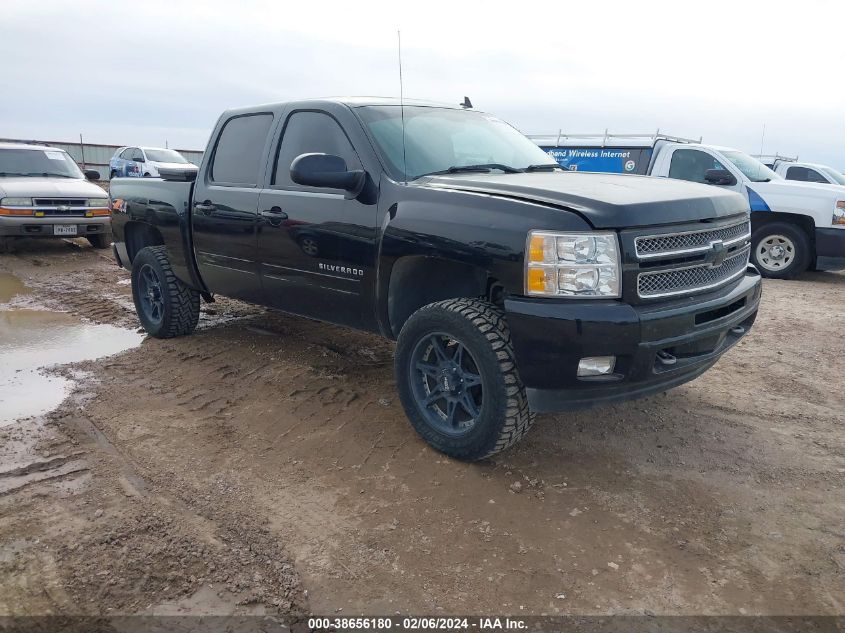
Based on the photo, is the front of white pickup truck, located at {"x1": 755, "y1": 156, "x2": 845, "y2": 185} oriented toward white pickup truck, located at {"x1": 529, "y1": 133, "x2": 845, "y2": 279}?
no

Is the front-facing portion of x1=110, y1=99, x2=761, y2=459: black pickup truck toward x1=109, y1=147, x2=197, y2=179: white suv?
no

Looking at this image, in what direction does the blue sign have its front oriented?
toward the camera

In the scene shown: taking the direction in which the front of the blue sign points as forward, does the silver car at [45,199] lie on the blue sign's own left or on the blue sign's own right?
on the blue sign's own right

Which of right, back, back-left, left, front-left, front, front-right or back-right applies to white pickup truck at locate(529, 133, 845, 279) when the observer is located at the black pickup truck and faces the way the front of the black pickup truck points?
left

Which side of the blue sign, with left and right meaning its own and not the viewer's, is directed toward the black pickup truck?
front

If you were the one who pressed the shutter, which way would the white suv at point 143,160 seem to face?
facing the viewer and to the right of the viewer

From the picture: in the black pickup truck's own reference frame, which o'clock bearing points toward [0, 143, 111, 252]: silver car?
The silver car is roughly at 6 o'clock from the black pickup truck.

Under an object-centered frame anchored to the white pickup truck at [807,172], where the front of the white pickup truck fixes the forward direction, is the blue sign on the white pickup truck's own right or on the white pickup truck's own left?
on the white pickup truck's own right

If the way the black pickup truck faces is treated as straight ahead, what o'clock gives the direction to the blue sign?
The blue sign is roughly at 8 o'clock from the black pickup truck.
